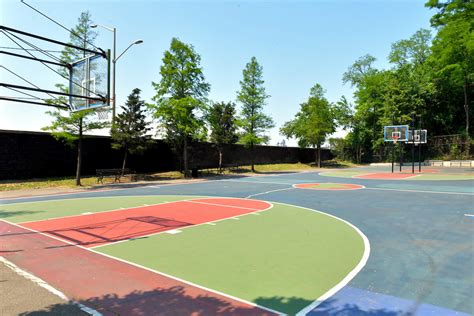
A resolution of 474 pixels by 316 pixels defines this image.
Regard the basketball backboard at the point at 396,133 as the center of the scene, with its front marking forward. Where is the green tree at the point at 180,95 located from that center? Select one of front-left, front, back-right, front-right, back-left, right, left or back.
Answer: front-right

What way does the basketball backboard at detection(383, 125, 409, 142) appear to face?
toward the camera

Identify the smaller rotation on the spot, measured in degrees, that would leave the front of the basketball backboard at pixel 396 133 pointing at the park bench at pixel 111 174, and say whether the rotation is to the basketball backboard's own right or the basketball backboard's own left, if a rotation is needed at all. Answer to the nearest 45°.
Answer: approximately 45° to the basketball backboard's own right

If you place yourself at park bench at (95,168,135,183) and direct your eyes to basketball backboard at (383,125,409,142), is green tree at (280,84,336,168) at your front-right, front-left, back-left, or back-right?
front-left

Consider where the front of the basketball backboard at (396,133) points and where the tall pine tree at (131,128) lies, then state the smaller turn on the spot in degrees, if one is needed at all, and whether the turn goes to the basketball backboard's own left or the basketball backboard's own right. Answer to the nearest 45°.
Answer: approximately 45° to the basketball backboard's own right

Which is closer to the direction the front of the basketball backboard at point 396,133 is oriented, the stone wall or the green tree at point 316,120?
the stone wall

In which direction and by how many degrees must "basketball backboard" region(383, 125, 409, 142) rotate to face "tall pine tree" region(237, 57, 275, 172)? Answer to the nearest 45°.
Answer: approximately 45° to its right

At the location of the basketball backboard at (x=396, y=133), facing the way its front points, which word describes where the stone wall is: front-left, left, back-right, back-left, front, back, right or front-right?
front-right
